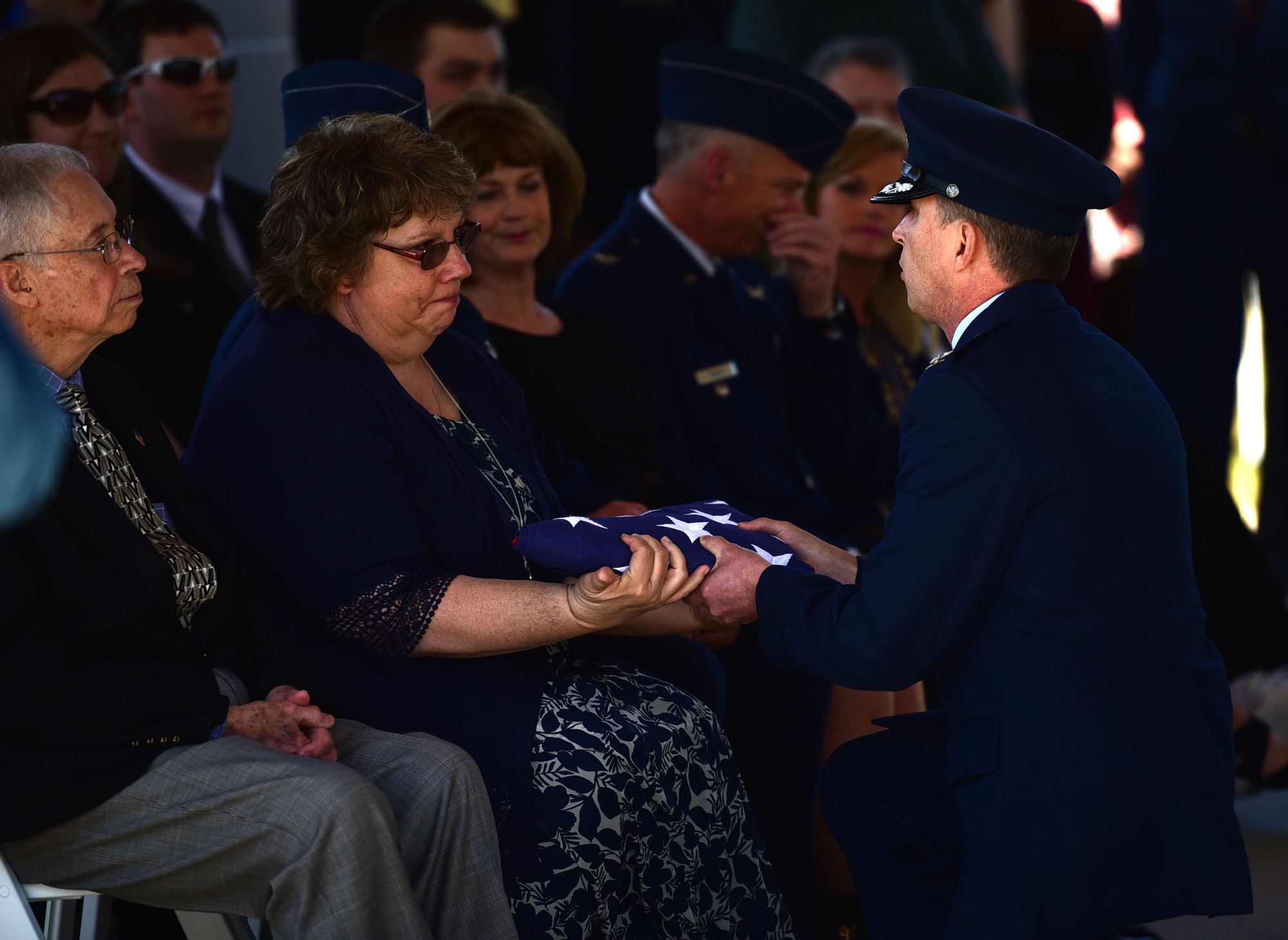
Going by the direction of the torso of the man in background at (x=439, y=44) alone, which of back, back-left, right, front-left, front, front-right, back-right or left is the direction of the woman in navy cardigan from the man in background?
front-right

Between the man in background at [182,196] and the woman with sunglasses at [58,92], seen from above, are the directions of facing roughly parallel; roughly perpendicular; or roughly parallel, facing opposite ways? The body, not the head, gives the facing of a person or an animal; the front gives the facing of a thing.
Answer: roughly parallel

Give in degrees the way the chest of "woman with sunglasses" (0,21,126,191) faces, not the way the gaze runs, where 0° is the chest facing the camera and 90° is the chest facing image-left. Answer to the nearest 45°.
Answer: approximately 315°

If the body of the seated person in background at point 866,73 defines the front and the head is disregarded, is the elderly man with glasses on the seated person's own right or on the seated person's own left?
on the seated person's own right

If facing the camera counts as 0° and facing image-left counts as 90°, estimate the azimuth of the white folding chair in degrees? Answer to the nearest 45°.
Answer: approximately 270°

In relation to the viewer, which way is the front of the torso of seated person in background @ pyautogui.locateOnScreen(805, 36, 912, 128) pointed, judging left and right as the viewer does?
facing the viewer and to the right of the viewer

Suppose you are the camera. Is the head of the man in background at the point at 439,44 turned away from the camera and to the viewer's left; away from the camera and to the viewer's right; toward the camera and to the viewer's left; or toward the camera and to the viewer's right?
toward the camera and to the viewer's right

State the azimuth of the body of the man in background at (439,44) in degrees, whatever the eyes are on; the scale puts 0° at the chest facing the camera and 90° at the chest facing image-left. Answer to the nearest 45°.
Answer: approximately 315°

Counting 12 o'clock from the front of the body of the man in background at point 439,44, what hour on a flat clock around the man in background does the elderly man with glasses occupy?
The elderly man with glasses is roughly at 2 o'clock from the man in background.

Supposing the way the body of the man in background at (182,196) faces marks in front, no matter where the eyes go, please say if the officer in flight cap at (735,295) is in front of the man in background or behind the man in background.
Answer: in front

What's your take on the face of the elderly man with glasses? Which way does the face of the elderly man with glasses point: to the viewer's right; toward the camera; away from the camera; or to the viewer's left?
to the viewer's right

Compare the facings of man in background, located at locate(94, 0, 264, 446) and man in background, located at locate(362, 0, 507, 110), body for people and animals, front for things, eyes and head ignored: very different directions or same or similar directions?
same or similar directions

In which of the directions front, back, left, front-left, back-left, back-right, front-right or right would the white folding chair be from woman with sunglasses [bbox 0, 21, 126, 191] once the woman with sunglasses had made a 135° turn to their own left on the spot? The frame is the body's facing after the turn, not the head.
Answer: back

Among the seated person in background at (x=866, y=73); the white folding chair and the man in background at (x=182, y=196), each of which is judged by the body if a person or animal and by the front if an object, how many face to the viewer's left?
0

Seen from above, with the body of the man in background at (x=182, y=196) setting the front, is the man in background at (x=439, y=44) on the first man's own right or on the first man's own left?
on the first man's own left

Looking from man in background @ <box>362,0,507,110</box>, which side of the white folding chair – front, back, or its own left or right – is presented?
left

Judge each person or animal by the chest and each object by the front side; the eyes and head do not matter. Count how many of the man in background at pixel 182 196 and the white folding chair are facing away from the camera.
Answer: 0
